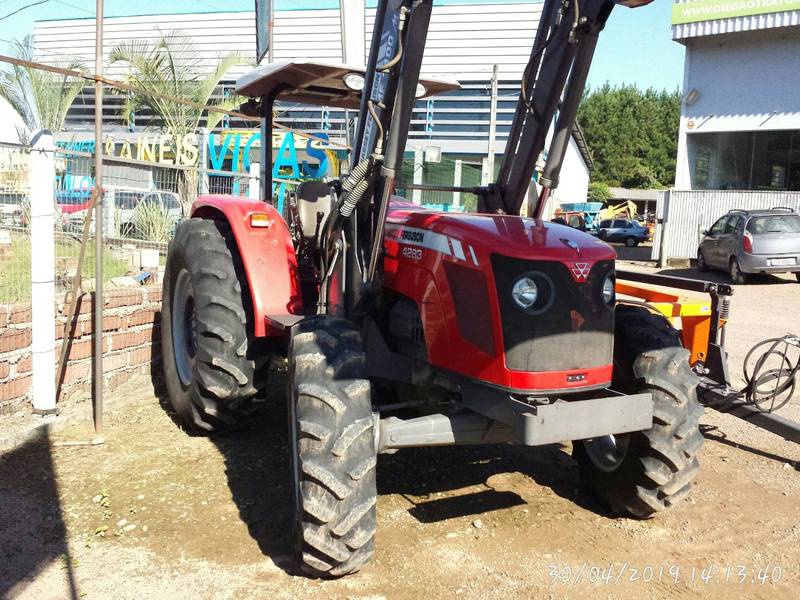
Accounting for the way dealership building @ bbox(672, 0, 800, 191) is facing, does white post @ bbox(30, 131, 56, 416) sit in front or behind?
in front

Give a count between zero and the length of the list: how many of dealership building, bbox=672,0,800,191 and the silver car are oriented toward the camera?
1

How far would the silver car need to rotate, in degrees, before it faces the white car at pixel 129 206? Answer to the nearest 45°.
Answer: approximately 90° to its left

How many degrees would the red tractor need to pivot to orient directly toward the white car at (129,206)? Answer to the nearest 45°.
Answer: approximately 180°

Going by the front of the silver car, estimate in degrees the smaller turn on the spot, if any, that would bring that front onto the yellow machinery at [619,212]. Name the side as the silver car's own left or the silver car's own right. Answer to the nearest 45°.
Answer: approximately 45° to the silver car's own right

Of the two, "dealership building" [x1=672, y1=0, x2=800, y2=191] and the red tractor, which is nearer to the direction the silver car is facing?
the dealership building

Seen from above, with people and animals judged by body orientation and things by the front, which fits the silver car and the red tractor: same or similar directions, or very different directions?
very different directions

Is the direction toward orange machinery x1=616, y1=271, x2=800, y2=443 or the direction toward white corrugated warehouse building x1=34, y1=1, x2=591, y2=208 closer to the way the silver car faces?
the white corrugated warehouse building

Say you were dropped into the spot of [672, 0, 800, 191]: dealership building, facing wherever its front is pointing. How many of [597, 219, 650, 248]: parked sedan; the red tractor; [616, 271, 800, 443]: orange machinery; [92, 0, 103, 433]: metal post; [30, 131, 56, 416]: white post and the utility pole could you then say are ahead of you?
5

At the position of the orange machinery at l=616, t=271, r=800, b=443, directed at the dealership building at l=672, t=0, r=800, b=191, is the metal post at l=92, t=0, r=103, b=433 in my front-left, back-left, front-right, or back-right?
back-left

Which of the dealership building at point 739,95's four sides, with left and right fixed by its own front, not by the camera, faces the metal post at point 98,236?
front
